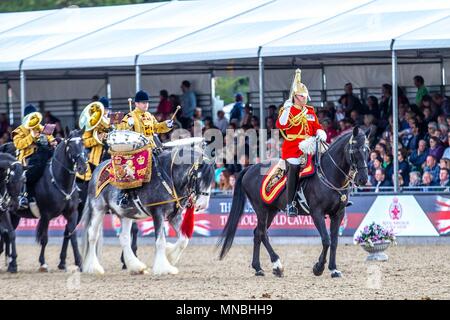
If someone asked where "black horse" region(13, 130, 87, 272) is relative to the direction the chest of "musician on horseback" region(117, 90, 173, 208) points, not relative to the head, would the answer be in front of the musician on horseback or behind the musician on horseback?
behind

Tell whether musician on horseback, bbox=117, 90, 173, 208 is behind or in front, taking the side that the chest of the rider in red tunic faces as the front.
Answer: behind

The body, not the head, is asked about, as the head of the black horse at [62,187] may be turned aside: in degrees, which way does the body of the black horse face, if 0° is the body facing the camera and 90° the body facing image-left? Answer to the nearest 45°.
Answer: approximately 315°

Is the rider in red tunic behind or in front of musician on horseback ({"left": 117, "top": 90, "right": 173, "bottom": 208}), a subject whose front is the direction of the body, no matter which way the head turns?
in front

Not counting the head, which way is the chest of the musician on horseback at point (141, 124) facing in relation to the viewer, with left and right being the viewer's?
facing the viewer and to the right of the viewer

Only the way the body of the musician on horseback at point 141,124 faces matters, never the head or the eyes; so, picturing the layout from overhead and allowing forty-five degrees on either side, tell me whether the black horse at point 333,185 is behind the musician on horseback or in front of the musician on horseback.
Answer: in front

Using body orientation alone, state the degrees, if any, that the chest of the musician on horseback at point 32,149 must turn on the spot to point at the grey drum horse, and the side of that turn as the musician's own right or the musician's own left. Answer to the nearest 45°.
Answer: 0° — they already face it

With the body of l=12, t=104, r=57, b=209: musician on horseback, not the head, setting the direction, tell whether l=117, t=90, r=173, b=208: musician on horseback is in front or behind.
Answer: in front

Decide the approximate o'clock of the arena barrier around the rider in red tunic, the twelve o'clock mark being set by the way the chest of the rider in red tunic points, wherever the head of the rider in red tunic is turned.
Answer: The arena barrier is roughly at 8 o'clock from the rider in red tunic.

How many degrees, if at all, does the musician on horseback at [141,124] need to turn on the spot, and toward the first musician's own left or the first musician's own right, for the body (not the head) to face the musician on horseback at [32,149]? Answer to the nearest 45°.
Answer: approximately 180°

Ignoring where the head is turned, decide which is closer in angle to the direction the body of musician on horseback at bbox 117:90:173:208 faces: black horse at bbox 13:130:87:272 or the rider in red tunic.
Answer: the rider in red tunic

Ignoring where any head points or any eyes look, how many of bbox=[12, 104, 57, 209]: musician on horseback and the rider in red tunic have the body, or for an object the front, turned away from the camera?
0

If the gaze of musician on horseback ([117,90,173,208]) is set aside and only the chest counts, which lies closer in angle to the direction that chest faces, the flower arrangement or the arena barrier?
the flower arrangement
